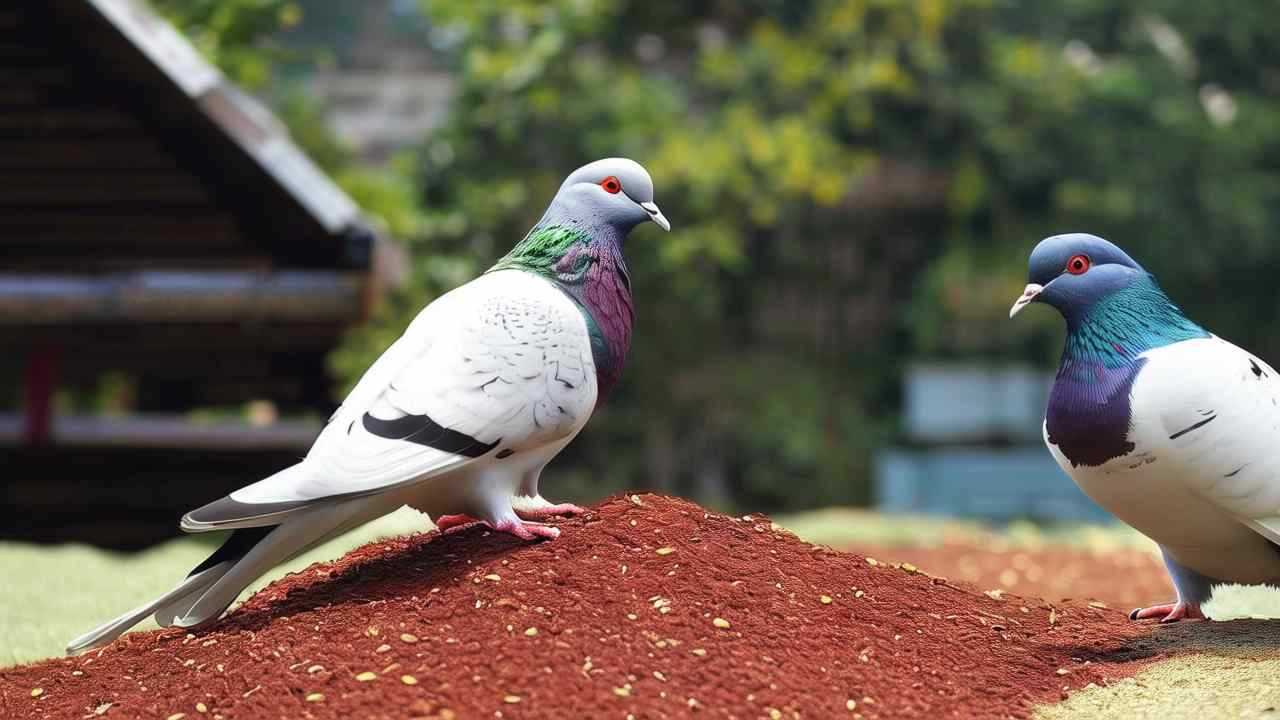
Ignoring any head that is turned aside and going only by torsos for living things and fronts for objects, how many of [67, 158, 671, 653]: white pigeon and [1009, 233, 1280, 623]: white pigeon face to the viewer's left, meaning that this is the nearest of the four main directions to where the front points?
1

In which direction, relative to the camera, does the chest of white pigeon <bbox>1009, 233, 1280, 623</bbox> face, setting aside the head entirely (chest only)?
to the viewer's left

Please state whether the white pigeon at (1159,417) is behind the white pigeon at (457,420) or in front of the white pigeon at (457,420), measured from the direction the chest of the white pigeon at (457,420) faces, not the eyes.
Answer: in front

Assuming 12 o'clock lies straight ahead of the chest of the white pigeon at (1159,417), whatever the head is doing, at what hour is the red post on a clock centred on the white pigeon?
The red post is roughly at 1 o'clock from the white pigeon.

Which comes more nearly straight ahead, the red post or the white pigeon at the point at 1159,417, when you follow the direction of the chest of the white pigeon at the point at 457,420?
the white pigeon

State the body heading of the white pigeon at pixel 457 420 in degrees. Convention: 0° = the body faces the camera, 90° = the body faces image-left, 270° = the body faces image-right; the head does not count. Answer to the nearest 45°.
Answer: approximately 270°

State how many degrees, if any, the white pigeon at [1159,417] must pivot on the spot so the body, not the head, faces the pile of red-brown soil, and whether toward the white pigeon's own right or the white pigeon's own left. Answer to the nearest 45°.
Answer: approximately 45° to the white pigeon's own left
